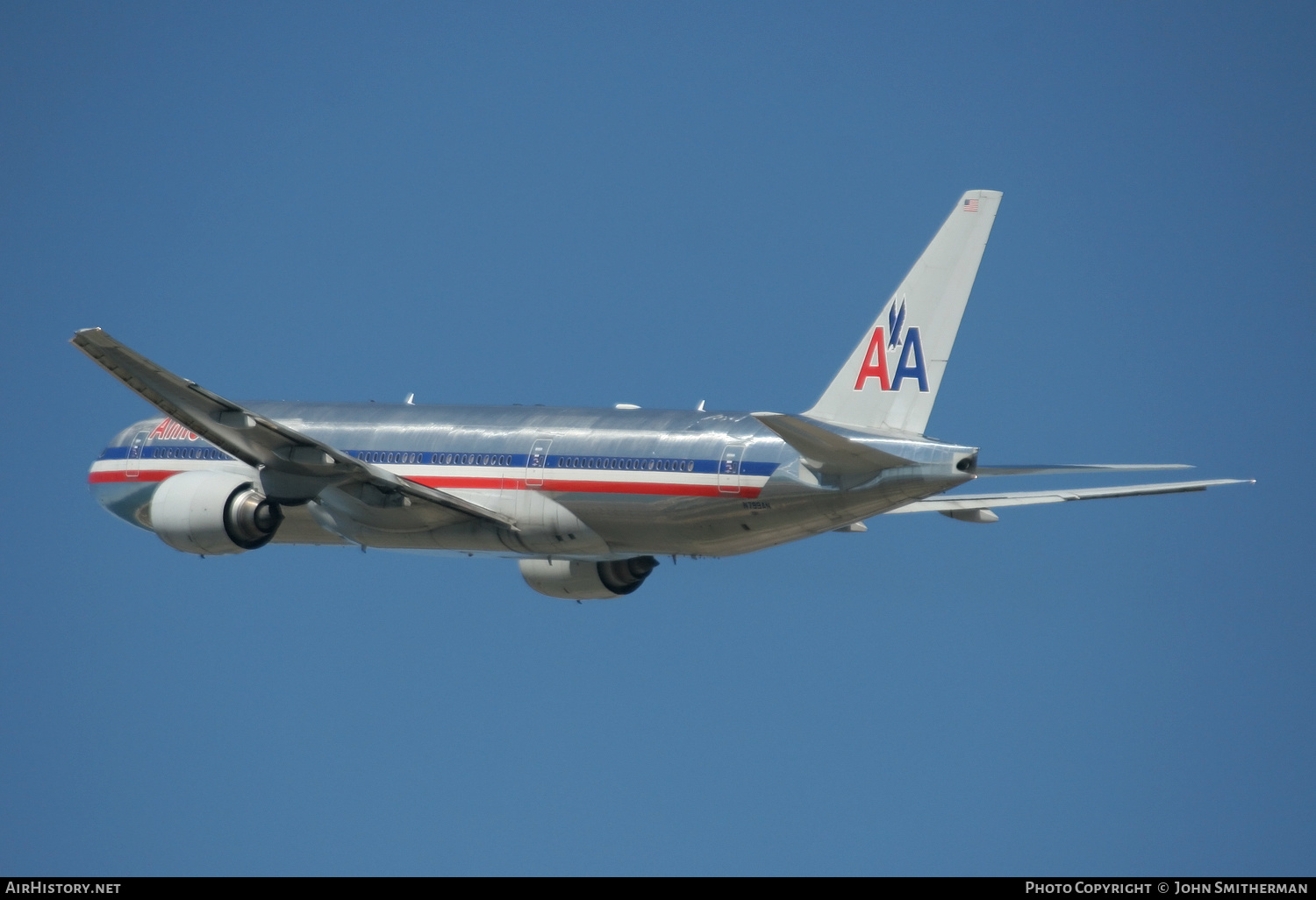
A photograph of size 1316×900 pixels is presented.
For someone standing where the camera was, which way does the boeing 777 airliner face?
facing away from the viewer and to the left of the viewer
